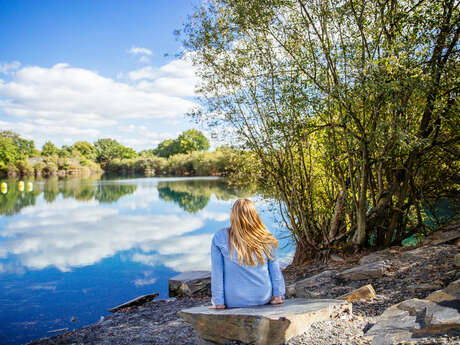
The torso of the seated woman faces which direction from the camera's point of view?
away from the camera

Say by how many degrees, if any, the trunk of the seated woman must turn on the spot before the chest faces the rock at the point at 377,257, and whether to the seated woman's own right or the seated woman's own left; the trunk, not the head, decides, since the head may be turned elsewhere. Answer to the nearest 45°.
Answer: approximately 45° to the seated woman's own right

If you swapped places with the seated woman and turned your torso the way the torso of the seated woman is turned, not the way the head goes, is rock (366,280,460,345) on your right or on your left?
on your right

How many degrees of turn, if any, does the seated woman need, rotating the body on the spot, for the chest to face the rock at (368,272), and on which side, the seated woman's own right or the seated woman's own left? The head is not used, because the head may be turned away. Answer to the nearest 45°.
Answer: approximately 45° to the seated woman's own right

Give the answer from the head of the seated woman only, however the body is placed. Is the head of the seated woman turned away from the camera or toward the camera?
away from the camera
